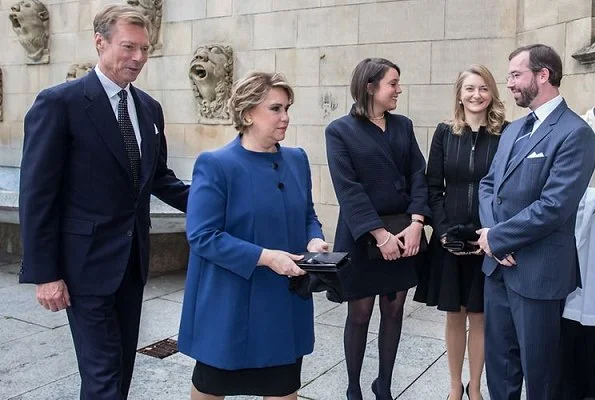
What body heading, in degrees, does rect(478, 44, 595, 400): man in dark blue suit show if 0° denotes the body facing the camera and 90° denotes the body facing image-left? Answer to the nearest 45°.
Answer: approximately 45°

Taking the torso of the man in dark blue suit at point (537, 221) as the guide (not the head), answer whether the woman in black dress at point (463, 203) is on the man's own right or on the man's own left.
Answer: on the man's own right

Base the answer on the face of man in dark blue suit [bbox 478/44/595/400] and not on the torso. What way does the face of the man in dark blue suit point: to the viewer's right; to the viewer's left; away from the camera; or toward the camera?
to the viewer's left

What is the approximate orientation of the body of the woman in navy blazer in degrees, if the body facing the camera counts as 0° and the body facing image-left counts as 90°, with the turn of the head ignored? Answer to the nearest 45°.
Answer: approximately 315°

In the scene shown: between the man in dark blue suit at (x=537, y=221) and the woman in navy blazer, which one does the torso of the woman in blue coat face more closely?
the man in dark blue suit

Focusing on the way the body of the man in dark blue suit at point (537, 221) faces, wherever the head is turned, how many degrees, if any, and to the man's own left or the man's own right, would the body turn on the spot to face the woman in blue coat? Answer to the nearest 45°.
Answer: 0° — they already face them

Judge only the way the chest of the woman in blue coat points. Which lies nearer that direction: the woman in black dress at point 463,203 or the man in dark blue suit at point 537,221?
the man in dark blue suit

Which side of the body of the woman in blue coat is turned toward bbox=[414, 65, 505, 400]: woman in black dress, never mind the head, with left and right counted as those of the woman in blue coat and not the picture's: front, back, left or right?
left

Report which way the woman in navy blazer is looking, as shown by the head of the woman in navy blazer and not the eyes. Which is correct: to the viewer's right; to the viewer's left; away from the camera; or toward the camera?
to the viewer's right

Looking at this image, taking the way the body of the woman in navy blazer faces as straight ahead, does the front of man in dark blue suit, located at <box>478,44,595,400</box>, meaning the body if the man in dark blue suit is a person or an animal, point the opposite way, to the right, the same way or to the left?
to the right

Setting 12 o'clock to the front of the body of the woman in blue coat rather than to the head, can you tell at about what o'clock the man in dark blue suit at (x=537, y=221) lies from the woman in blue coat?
The man in dark blue suit is roughly at 10 o'clock from the woman in blue coat.
